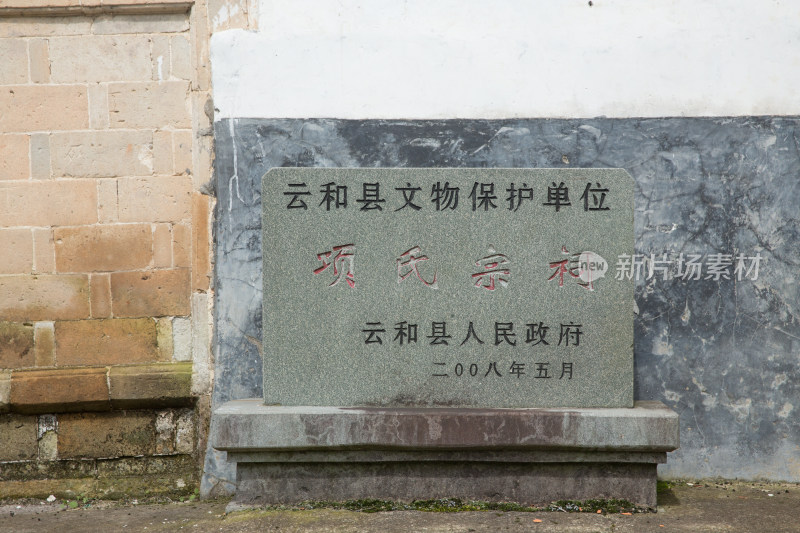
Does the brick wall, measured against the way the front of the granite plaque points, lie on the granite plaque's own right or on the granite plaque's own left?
on the granite plaque's own right

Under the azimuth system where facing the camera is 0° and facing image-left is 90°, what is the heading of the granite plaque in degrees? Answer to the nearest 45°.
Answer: approximately 0°
